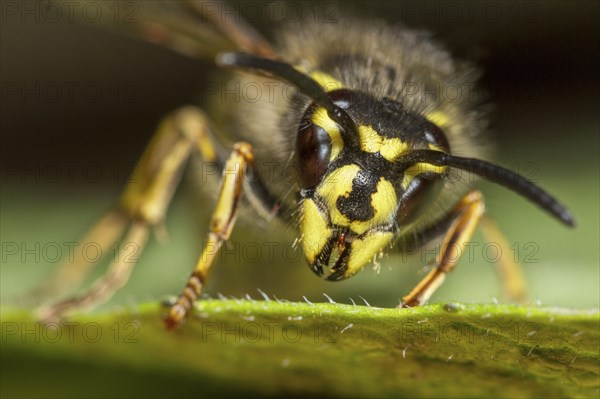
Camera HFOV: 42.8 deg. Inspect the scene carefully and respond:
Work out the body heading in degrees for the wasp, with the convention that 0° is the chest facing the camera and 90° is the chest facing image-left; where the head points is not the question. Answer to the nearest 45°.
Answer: approximately 0°
